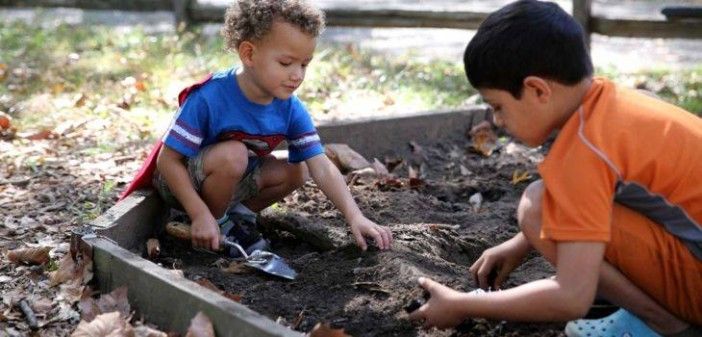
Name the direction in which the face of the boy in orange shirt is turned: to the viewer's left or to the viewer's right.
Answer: to the viewer's left

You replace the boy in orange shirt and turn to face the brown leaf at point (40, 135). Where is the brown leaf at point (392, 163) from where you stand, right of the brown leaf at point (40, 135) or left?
right

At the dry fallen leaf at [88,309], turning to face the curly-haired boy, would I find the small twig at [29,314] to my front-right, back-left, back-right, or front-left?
back-left

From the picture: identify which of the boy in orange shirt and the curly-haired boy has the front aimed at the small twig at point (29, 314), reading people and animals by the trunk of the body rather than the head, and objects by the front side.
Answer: the boy in orange shirt

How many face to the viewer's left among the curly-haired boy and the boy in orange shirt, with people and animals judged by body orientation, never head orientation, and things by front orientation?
1

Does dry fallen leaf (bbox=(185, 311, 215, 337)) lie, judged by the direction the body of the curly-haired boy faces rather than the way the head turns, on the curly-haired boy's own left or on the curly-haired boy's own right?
on the curly-haired boy's own right

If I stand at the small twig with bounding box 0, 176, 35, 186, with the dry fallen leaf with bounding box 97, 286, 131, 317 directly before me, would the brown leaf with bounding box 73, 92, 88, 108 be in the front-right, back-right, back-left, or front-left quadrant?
back-left

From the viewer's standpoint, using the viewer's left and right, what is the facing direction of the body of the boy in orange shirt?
facing to the left of the viewer

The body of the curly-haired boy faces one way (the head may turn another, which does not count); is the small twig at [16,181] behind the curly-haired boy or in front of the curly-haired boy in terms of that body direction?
behind

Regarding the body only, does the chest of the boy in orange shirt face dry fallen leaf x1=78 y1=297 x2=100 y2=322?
yes

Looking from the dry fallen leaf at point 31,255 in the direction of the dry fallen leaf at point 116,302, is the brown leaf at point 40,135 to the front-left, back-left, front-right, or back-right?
back-left

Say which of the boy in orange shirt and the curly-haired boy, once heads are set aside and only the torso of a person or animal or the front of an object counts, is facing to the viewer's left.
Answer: the boy in orange shirt
